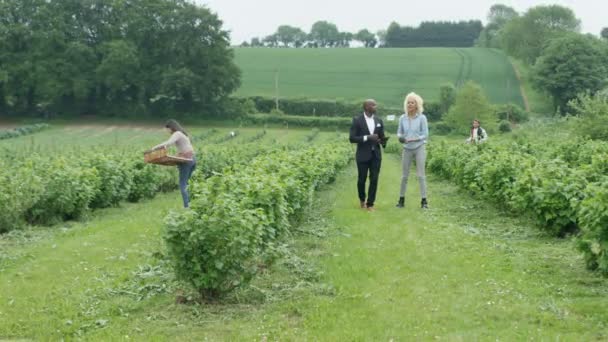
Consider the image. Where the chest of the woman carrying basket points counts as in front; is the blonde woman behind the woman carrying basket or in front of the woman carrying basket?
behind

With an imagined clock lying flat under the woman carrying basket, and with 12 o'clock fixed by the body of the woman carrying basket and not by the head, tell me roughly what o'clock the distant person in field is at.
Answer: The distant person in field is roughly at 5 o'clock from the woman carrying basket.

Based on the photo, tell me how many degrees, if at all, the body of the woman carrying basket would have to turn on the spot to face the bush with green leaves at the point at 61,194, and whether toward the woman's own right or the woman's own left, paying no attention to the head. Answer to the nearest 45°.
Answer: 0° — they already face it

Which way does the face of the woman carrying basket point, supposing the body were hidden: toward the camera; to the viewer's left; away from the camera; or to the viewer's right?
to the viewer's left

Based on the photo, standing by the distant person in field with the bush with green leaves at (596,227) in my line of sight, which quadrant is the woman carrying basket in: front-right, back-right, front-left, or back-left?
front-right

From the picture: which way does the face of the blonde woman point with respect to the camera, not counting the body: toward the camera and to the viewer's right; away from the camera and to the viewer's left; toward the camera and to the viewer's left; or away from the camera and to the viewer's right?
toward the camera and to the viewer's left

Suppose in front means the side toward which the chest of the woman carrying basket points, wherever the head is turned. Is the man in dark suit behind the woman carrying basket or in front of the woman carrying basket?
behind

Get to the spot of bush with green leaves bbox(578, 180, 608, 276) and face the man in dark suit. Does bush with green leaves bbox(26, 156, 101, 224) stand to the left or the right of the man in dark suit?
left

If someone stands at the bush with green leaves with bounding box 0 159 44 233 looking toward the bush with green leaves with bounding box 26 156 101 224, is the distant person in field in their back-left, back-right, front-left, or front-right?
front-right

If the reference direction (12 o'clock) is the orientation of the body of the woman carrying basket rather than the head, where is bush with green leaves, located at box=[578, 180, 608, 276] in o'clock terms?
The bush with green leaves is roughly at 8 o'clock from the woman carrying basket.

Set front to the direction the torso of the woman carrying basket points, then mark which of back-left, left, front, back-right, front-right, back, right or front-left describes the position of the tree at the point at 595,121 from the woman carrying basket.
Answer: back-right

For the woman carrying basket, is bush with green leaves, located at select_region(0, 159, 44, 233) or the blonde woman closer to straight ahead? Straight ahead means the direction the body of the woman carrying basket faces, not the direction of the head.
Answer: the bush with green leaves

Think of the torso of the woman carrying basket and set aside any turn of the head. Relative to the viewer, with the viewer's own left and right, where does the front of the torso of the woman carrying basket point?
facing to the left of the viewer
